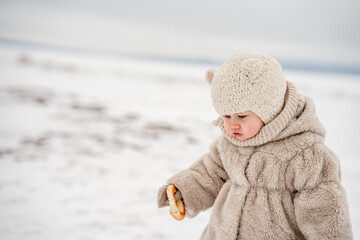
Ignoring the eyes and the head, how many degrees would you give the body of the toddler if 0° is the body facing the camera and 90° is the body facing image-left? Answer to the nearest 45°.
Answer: approximately 45°
